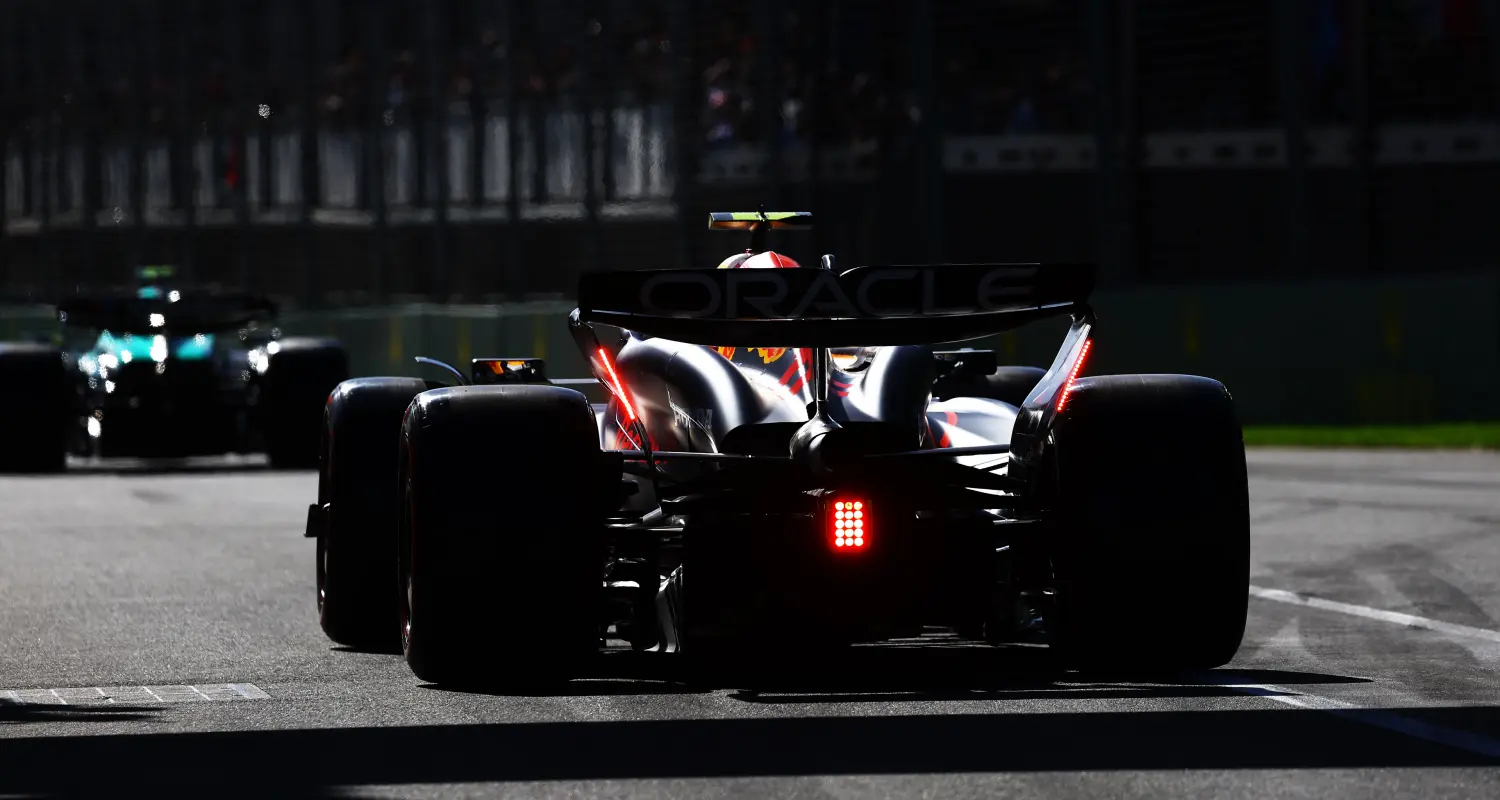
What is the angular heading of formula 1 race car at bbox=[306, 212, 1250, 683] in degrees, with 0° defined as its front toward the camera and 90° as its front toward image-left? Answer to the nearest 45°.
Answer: approximately 180°

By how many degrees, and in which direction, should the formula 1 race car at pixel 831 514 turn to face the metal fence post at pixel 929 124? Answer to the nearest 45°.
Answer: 0° — it already faces it

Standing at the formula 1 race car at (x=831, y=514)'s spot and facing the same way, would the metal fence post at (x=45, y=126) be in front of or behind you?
in front

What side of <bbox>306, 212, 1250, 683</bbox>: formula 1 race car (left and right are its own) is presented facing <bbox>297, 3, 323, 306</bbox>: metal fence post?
front
